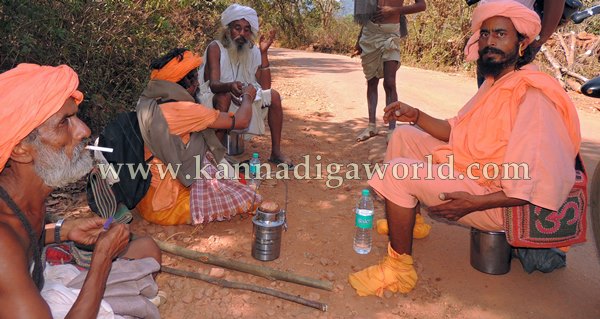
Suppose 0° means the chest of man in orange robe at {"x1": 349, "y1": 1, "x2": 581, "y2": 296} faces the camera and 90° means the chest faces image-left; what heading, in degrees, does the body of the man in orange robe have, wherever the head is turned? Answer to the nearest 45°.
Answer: approximately 45°

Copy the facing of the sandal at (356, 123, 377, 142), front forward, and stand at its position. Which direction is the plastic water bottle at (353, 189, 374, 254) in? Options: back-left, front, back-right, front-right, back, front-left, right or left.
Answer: front-left

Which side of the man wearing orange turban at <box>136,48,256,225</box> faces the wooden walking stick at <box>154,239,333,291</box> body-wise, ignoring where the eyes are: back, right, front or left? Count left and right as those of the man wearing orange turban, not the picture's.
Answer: right

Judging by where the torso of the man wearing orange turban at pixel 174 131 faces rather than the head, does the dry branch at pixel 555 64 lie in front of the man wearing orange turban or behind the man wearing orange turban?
in front

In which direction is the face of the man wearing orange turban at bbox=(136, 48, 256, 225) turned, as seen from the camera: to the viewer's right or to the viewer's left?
to the viewer's right

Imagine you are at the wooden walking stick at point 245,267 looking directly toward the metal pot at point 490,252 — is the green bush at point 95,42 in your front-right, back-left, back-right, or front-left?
back-left

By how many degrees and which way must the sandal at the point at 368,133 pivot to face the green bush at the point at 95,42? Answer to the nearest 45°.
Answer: approximately 45° to its right

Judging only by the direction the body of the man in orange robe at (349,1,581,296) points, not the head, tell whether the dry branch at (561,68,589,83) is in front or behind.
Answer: behind

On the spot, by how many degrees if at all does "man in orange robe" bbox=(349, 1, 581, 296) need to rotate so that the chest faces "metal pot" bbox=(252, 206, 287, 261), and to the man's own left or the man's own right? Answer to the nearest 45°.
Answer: approximately 45° to the man's own right

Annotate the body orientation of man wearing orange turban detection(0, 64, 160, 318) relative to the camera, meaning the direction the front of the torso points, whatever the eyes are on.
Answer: to the viewer's right

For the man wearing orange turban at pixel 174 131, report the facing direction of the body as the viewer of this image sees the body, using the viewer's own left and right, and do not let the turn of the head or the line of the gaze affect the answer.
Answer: facing away from the viewer and to the right of the viewer

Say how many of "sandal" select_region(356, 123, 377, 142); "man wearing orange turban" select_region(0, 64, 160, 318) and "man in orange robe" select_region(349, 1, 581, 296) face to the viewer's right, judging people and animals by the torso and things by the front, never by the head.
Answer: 1

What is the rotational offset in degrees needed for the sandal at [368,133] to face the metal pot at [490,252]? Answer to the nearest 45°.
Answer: approximately 45° to its left

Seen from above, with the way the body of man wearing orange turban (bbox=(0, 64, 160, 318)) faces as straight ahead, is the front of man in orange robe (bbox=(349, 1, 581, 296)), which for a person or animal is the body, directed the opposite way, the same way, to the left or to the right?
the opposite way

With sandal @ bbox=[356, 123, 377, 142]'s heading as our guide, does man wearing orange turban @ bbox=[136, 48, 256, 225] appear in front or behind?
in front
